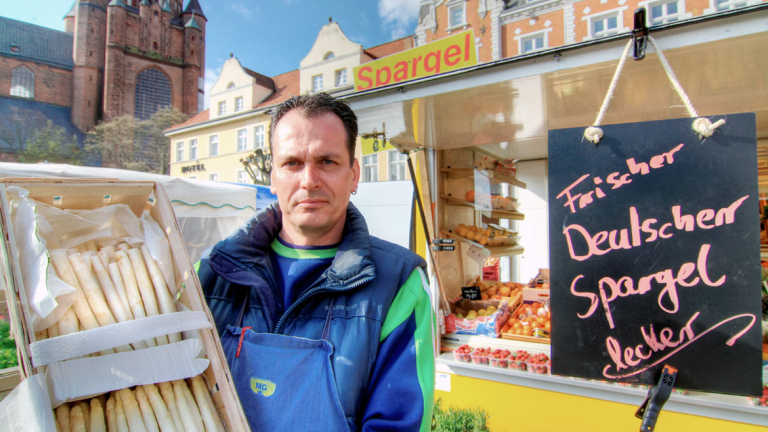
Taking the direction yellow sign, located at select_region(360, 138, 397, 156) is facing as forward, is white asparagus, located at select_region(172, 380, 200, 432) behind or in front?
in front

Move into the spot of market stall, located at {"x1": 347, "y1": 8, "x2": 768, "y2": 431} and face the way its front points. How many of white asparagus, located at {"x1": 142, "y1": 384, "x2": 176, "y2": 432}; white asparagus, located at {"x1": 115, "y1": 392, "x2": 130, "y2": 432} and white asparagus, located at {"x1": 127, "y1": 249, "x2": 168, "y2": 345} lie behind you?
0

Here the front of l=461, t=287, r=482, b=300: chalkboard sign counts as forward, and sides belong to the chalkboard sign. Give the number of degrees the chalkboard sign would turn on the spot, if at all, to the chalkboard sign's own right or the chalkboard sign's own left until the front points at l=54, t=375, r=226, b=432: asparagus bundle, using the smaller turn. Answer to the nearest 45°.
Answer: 0° — it already faces it

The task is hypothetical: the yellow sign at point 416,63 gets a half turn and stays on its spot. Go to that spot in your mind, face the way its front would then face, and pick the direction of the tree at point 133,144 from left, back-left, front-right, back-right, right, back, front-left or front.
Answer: left

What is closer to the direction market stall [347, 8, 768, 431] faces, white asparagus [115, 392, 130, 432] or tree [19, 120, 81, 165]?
the white asparagus

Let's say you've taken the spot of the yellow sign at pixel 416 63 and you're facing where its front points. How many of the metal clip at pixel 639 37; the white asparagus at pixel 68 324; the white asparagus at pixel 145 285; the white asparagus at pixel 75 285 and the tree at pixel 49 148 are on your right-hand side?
1

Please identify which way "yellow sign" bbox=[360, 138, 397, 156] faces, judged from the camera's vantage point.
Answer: facing the viewer

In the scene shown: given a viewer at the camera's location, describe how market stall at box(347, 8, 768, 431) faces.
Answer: facing the viewer and to the left of the viewer

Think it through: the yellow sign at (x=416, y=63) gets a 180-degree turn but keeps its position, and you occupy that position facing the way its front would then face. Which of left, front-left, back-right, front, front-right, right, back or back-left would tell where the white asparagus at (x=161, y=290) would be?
back-right

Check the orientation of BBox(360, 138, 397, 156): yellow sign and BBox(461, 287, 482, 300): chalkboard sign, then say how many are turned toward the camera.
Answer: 2

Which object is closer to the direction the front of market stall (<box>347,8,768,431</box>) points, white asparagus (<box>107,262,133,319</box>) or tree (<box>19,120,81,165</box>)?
the white asparagus

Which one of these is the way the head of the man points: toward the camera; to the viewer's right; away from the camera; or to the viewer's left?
toward the camera

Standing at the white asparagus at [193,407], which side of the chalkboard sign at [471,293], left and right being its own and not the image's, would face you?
front

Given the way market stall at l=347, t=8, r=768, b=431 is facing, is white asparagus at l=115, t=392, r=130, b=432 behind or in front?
in front

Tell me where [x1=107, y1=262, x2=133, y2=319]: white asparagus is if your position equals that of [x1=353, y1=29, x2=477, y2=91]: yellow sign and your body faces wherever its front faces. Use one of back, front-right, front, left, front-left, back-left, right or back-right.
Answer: front-left

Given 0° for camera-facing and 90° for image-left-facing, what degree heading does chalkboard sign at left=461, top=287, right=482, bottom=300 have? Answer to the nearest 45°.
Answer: approximately 0°
